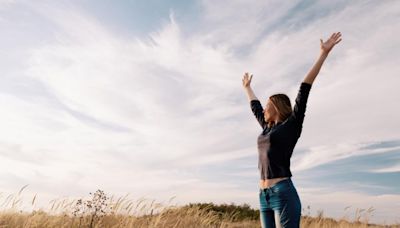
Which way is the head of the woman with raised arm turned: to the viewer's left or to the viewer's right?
to the viewer's left

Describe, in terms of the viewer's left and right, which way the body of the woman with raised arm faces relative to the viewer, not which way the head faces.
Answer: facing the viewer and to the left of the viewer
